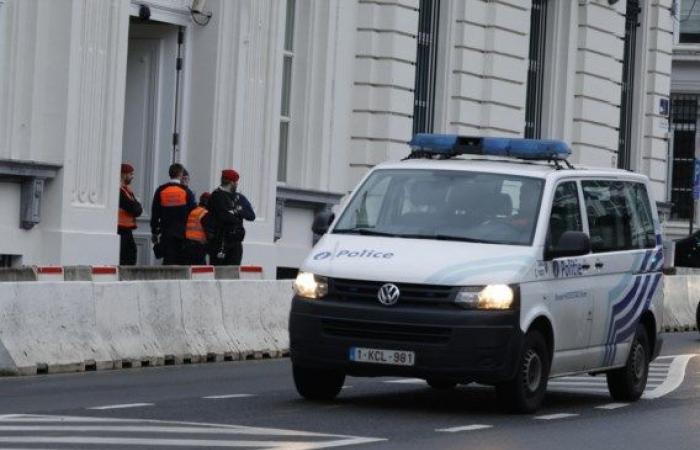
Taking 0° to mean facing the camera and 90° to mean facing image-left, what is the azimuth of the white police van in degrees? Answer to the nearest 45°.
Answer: approximately 45°

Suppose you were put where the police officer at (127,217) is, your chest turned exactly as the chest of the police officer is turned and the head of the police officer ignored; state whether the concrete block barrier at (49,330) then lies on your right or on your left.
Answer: on your right

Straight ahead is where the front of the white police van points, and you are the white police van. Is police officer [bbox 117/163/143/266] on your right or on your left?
on your right
